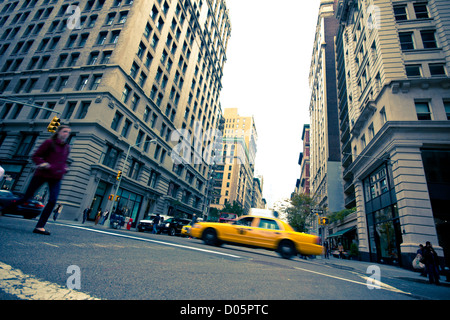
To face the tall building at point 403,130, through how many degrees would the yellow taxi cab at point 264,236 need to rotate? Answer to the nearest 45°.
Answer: approximately 135° to its right

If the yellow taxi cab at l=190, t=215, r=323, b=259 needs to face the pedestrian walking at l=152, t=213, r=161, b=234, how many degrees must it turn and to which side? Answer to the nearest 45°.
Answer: approximately 45° to its right

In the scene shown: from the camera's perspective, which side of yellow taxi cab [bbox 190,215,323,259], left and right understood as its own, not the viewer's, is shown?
left

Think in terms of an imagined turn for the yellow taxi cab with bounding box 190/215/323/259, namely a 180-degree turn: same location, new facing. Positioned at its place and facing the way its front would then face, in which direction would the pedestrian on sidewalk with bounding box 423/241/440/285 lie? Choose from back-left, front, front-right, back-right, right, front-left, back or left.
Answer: front
